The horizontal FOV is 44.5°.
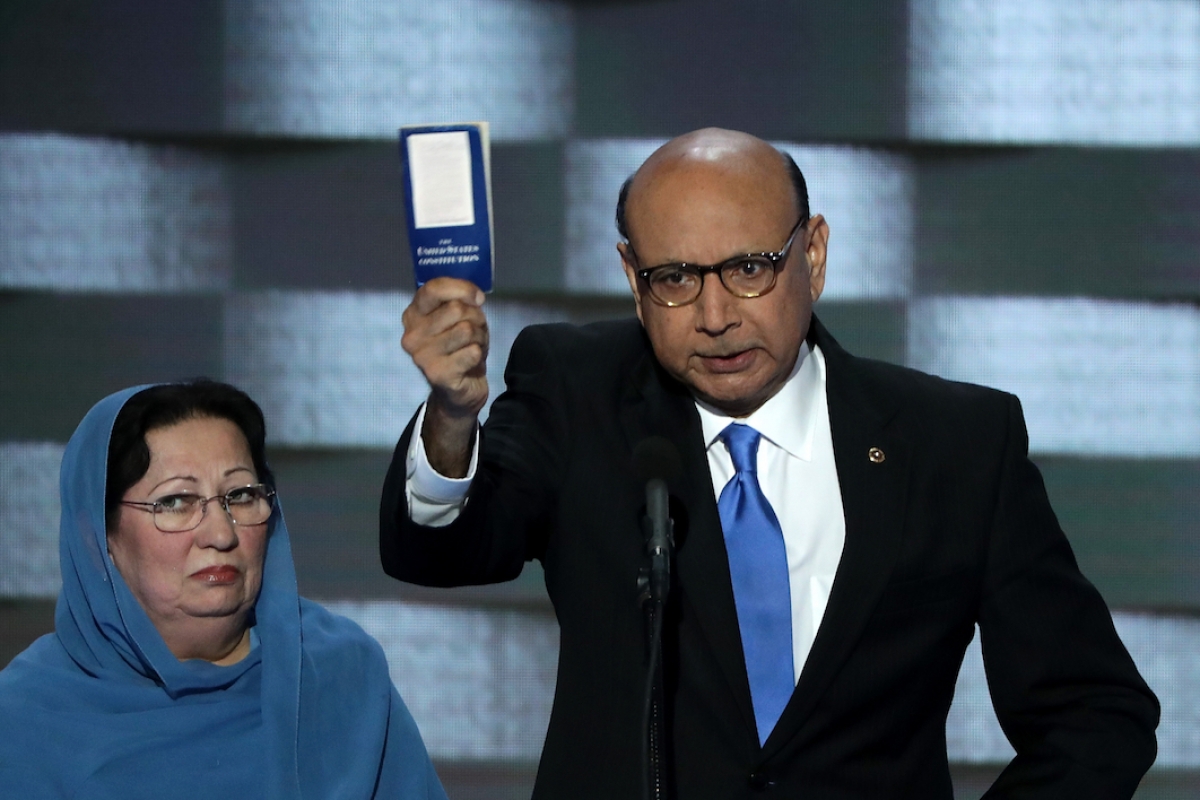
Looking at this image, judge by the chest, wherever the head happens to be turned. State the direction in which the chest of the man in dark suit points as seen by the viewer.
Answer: toward the camera

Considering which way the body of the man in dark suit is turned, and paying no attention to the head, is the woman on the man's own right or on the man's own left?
on the man's own right

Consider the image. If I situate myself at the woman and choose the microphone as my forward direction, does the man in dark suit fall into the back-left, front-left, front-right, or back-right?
front-left
